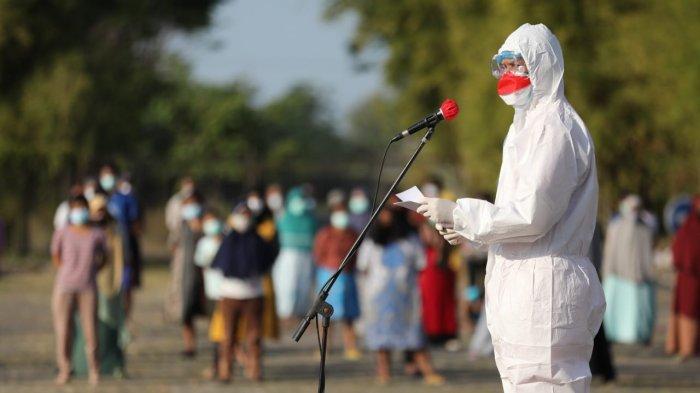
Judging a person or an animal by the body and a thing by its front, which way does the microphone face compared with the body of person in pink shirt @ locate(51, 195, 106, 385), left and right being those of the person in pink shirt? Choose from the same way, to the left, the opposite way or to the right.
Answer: to the left

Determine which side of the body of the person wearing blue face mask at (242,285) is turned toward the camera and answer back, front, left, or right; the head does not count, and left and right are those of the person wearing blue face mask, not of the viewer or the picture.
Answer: front

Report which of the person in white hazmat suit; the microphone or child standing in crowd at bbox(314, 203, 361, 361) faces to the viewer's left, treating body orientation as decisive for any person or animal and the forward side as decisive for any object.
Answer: the person in white hazmat suit

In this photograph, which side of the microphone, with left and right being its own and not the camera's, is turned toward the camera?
right

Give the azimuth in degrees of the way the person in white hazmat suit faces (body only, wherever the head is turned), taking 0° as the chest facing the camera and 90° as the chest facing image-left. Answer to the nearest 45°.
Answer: approximately 90°

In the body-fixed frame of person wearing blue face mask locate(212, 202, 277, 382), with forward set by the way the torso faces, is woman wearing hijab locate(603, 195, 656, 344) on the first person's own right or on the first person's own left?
on the first person's own left

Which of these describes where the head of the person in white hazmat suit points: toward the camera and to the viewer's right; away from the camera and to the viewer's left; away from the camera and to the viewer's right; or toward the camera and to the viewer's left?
toward the camera and to the viewer's left

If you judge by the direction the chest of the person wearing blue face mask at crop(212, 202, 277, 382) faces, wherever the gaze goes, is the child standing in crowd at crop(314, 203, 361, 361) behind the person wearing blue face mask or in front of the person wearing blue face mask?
behind

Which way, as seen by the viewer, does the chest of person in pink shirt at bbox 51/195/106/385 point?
toward the camera

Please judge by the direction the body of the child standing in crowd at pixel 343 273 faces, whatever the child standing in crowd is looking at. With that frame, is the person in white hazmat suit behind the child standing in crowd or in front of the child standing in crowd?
in front

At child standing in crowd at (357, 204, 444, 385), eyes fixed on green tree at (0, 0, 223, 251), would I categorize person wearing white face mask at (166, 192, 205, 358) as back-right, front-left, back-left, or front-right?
front-left

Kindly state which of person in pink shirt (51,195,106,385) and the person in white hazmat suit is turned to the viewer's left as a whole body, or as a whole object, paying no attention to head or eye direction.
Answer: the person in white hazmat suit

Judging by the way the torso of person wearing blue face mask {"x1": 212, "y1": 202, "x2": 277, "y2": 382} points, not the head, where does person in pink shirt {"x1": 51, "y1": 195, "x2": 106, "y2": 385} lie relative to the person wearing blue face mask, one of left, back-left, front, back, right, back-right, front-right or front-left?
right
